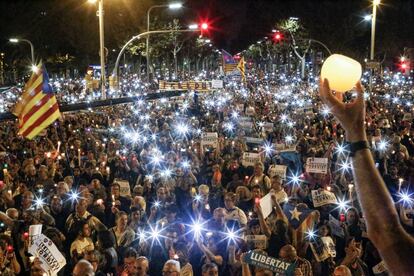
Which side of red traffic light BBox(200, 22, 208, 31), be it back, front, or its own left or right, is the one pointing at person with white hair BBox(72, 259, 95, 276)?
front

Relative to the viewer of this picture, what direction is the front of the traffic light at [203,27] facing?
facing the viewer

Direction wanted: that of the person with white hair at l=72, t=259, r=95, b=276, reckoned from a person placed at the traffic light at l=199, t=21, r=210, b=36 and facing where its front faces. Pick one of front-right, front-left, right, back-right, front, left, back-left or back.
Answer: front
